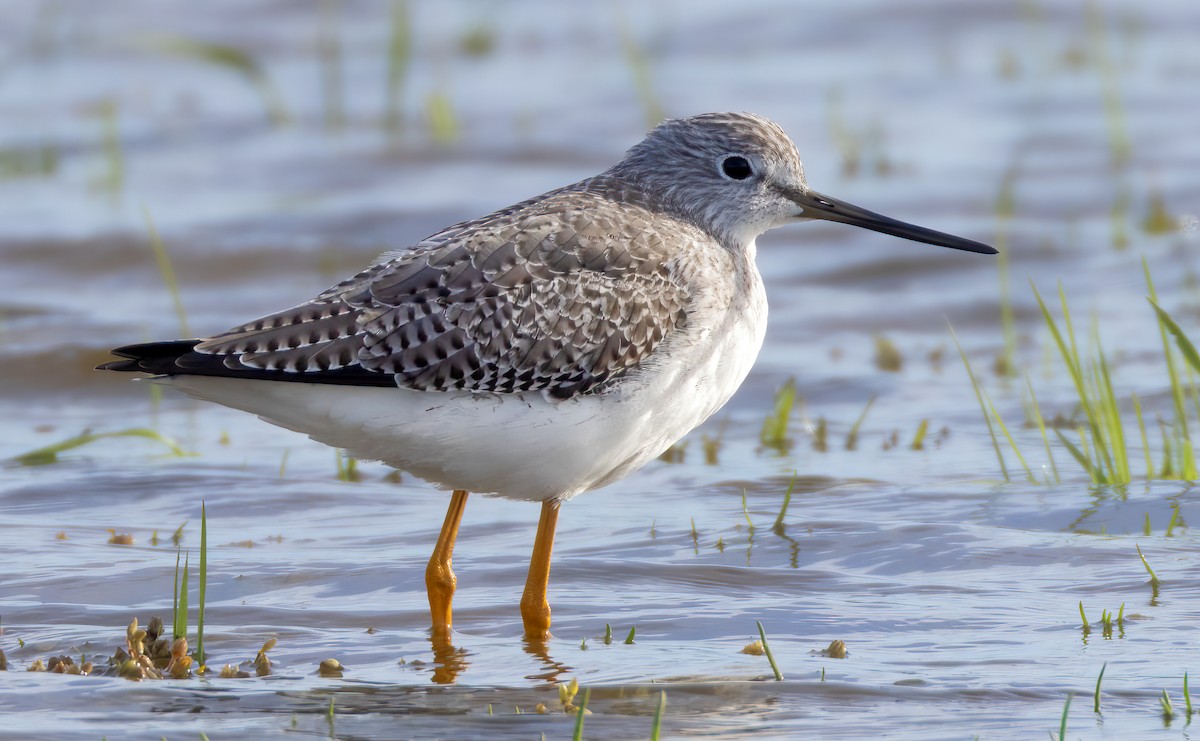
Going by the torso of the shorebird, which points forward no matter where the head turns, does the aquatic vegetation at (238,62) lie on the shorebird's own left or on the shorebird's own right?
on the shorebird's own left

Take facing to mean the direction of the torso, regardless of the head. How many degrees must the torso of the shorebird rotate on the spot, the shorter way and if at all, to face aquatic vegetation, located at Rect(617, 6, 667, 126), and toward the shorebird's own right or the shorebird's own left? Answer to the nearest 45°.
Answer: approximately 90° to the shorebird's own left

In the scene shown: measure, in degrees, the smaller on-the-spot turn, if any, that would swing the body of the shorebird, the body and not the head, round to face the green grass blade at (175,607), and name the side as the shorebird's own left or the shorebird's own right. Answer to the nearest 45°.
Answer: approximately 180°

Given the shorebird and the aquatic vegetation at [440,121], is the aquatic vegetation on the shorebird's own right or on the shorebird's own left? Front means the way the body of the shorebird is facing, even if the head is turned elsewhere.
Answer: on the shorebird's own left

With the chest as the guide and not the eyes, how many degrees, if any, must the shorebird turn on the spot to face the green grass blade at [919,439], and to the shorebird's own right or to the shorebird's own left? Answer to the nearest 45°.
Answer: approximately 45° to the shorebird's own left

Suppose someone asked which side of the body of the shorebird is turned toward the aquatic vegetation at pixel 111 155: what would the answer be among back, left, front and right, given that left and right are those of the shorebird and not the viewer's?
left

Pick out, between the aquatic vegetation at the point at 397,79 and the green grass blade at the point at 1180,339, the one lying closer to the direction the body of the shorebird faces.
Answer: the green grass blade

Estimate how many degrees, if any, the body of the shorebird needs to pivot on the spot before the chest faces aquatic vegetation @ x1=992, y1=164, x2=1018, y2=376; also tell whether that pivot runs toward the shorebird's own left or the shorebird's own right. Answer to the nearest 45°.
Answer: approximately 45° to the shorebird's own left

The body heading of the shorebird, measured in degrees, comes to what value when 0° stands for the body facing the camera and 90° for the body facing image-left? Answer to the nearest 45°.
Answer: approximately 270°

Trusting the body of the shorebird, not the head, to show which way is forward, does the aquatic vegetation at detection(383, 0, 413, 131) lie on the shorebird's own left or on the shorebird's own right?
on the shorebird's own left

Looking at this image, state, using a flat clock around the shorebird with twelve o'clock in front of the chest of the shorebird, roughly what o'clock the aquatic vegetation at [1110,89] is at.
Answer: The aquatic vegetation is roughly at 10 o'clock from the shorebird.
